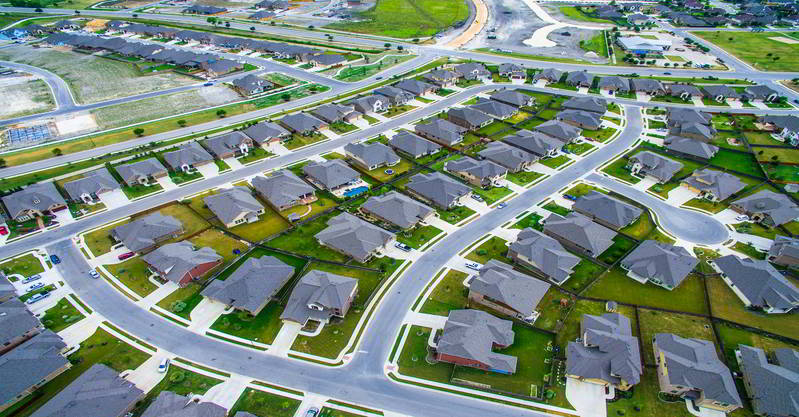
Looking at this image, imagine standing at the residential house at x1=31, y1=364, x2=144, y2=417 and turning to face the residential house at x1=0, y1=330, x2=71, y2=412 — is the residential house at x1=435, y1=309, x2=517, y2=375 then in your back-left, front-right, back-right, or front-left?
back-right

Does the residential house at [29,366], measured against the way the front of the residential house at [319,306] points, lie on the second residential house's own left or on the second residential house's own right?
on the second residential house's own right

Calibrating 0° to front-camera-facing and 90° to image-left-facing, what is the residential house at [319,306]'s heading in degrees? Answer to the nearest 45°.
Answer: approximately 0°

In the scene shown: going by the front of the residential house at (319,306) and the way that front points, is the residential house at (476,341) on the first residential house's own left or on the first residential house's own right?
on the first residential house's own left

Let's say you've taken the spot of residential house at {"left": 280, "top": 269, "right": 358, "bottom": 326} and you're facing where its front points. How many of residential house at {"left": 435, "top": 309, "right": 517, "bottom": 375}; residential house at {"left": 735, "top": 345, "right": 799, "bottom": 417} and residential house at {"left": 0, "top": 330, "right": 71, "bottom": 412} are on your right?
1

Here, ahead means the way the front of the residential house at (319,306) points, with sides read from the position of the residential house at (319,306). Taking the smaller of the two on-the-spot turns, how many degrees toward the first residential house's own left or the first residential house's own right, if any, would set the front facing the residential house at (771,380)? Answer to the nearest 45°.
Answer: approximately 45° to the first residential house's own left
